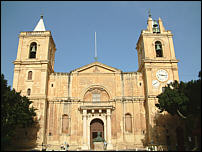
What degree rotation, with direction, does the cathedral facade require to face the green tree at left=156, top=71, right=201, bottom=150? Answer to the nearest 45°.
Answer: approximately 45° to its left

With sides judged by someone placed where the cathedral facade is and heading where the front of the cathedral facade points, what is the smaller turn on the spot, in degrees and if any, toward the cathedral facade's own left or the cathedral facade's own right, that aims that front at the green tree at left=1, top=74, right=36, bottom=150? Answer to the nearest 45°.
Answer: approximately 45° to the cathedral facade's own right

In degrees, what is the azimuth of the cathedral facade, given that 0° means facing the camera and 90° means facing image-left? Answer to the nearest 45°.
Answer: approximately 0°
